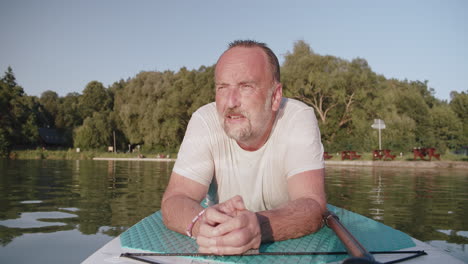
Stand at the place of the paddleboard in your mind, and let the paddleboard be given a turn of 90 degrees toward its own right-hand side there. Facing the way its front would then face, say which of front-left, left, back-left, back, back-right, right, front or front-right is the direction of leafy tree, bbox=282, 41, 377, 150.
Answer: right

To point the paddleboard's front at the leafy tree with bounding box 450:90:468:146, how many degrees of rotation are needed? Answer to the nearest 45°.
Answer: approximately 135° to its left

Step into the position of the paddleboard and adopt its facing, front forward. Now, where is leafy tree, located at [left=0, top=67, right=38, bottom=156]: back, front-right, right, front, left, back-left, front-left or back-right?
back-right

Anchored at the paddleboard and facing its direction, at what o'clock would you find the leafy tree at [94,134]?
The leafy tree is roughly at 5 o'clock from the paddleboard.

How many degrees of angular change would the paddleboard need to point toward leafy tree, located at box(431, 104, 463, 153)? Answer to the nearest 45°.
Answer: approximately 135° to its left

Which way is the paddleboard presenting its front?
toward the camera
